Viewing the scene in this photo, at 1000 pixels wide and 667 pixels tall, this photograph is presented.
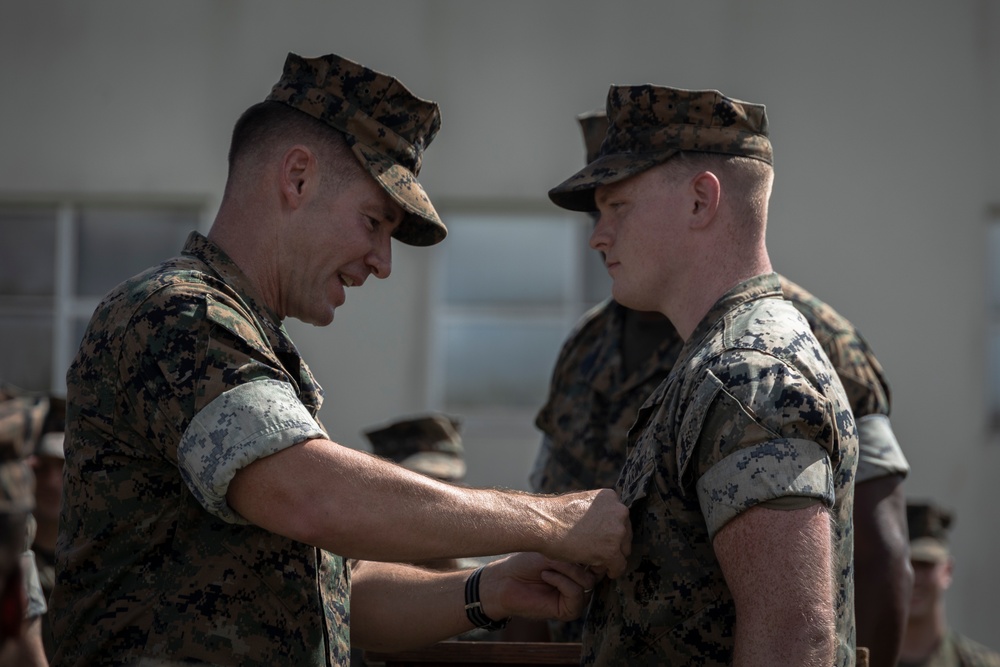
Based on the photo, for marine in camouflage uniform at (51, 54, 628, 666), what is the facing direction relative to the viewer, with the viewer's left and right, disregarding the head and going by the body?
facing to the right of the viewer

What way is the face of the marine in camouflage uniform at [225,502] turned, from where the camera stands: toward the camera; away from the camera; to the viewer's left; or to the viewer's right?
to the viewer's right

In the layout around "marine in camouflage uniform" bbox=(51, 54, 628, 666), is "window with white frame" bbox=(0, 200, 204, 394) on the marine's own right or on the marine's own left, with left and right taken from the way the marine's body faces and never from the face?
on the marine's own left

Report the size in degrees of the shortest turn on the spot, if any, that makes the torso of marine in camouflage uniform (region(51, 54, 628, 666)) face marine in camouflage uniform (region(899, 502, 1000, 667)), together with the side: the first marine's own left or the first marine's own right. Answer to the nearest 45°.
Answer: approximately 45° to the first marine's own left

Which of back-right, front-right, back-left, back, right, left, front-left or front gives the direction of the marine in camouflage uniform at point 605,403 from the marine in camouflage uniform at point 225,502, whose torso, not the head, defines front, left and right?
front-left

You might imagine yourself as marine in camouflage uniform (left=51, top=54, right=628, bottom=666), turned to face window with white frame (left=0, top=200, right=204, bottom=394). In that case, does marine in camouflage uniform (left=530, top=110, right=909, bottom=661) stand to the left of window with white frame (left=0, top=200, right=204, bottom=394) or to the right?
right

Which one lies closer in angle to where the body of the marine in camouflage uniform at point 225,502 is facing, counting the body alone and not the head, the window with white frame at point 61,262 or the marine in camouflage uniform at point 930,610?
the marine in camouflage uniform

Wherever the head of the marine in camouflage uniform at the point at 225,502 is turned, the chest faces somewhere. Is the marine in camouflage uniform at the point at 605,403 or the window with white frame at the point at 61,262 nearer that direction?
the marine in camouflage uniform
